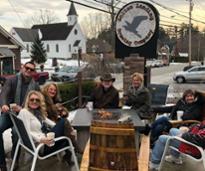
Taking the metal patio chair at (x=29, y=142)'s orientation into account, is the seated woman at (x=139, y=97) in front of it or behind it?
in front

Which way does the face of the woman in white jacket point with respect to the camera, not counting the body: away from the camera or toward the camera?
toward the camera

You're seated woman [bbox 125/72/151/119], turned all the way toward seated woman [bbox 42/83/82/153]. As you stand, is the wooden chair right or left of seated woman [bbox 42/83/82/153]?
left

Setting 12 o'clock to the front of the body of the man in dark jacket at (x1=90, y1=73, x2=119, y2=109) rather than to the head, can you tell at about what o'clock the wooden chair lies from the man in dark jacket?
The wooden chair is roughly at 12 o'clock from the man in dark jacket.

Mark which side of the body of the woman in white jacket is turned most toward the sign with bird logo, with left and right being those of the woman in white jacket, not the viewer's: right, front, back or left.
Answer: left

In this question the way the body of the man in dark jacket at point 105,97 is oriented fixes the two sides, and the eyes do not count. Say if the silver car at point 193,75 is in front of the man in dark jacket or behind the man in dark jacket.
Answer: behind

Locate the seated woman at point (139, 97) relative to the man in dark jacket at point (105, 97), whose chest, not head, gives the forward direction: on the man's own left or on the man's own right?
on the man's own left

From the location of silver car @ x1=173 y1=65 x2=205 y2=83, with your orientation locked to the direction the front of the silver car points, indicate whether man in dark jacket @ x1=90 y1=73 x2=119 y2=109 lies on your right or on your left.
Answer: on your left

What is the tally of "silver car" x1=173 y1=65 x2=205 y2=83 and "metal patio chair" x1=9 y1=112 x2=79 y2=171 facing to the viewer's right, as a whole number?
1

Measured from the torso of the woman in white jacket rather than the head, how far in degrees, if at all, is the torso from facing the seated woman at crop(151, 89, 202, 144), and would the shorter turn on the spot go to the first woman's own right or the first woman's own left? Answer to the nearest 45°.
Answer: approximately 45° to the first woman's own left
